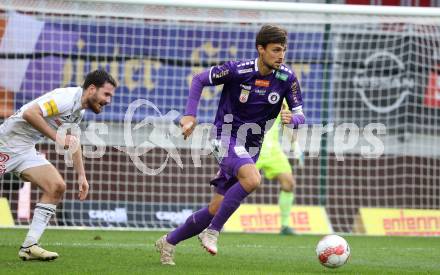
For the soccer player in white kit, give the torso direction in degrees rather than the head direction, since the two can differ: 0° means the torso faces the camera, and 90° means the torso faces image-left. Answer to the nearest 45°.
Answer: approximately 270°

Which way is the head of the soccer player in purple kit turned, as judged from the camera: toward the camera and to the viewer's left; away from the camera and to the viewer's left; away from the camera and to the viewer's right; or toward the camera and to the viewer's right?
toward the camera and to the viewer's right

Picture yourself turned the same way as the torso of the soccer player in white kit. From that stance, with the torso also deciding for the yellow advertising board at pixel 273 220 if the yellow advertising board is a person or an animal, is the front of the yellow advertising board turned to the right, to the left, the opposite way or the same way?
to the right

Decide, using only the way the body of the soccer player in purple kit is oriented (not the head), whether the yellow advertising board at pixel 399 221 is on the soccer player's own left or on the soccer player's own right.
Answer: on the soccer player's own left

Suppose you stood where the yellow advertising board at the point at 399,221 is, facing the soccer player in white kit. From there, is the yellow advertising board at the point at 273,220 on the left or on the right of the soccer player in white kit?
right

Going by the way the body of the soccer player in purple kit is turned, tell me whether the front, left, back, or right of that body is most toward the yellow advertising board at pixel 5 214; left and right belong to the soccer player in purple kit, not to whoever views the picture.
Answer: back

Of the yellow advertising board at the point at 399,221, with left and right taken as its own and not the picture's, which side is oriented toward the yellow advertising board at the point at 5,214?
right

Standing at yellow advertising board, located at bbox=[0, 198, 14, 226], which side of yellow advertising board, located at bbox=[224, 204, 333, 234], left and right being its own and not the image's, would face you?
right

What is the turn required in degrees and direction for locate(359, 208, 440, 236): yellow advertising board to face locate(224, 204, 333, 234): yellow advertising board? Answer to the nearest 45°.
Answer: approximately 90° to its right

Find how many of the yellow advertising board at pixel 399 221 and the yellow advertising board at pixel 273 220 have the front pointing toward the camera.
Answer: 2

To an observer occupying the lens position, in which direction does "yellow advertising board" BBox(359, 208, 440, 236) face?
facing the viewer

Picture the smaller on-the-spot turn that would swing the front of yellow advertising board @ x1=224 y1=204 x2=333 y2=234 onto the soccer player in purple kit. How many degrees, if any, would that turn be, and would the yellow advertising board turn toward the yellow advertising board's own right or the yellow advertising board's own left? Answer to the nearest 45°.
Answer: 0° — it already faces them

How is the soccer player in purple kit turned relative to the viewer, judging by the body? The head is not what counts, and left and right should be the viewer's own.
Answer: facing the viewer and to the right of the viewer

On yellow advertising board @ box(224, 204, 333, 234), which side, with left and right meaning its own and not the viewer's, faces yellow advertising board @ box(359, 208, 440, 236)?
left
